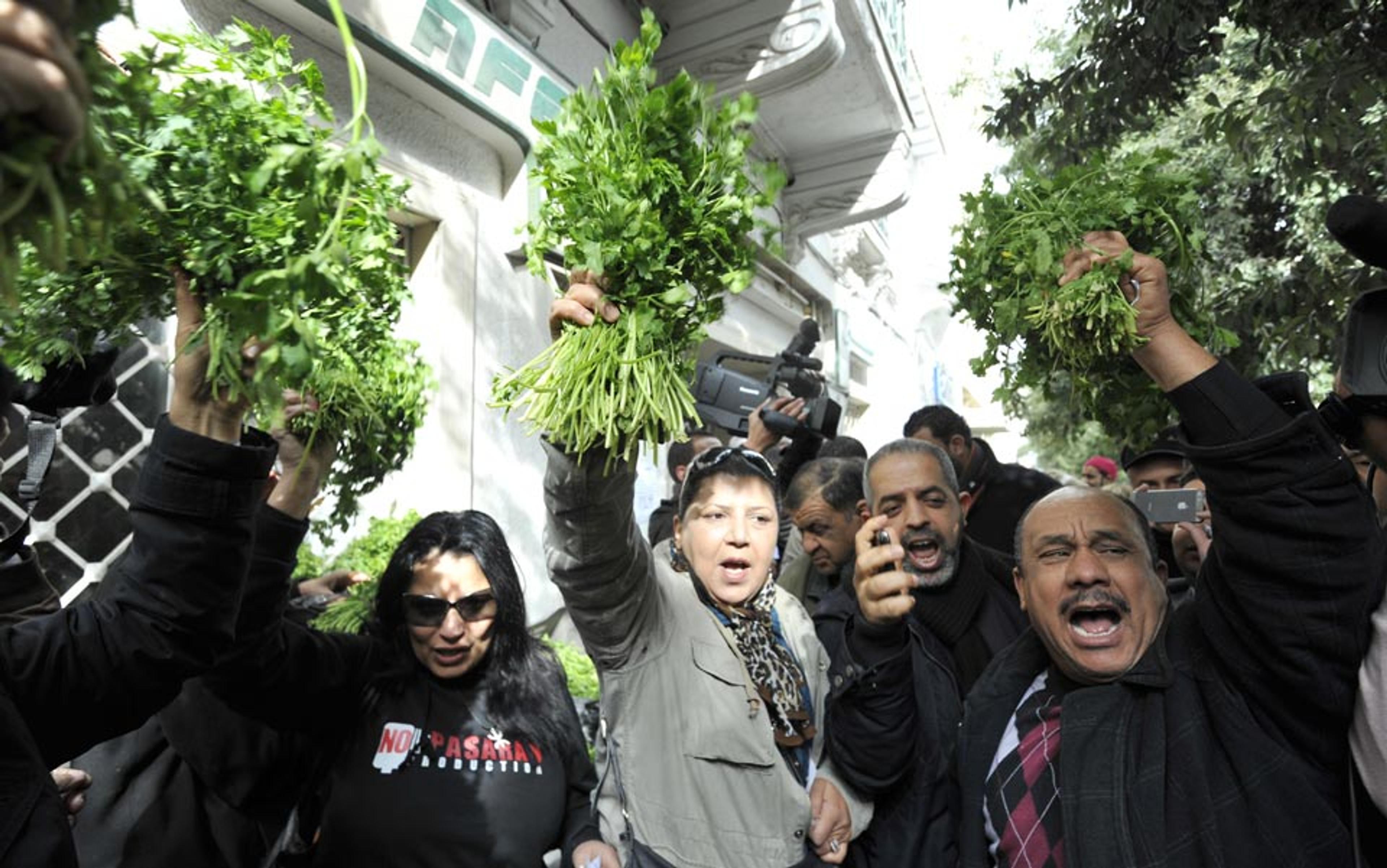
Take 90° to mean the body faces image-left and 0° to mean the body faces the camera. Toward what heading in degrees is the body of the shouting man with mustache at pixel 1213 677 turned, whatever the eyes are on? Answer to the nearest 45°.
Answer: approximately 45°

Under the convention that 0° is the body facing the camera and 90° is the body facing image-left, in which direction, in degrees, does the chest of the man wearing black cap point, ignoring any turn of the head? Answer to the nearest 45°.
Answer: approximately 0°

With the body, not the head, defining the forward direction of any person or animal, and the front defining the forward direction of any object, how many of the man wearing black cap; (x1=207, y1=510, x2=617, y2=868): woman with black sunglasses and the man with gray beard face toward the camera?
3

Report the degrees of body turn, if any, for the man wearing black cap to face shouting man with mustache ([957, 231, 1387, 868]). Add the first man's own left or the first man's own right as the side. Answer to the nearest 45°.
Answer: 0° — they already face them

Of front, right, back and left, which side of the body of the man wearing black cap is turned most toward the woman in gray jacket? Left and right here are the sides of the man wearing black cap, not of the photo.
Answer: front

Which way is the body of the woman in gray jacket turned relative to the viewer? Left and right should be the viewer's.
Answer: facing the viewer and to the right of the viewer

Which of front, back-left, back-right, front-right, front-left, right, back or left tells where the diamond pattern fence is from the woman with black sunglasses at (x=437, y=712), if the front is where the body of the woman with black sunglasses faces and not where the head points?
back-right

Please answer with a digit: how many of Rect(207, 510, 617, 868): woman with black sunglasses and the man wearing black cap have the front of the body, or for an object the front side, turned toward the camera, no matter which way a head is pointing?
2

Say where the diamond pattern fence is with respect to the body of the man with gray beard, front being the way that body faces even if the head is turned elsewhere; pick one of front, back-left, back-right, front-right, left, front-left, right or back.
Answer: right
